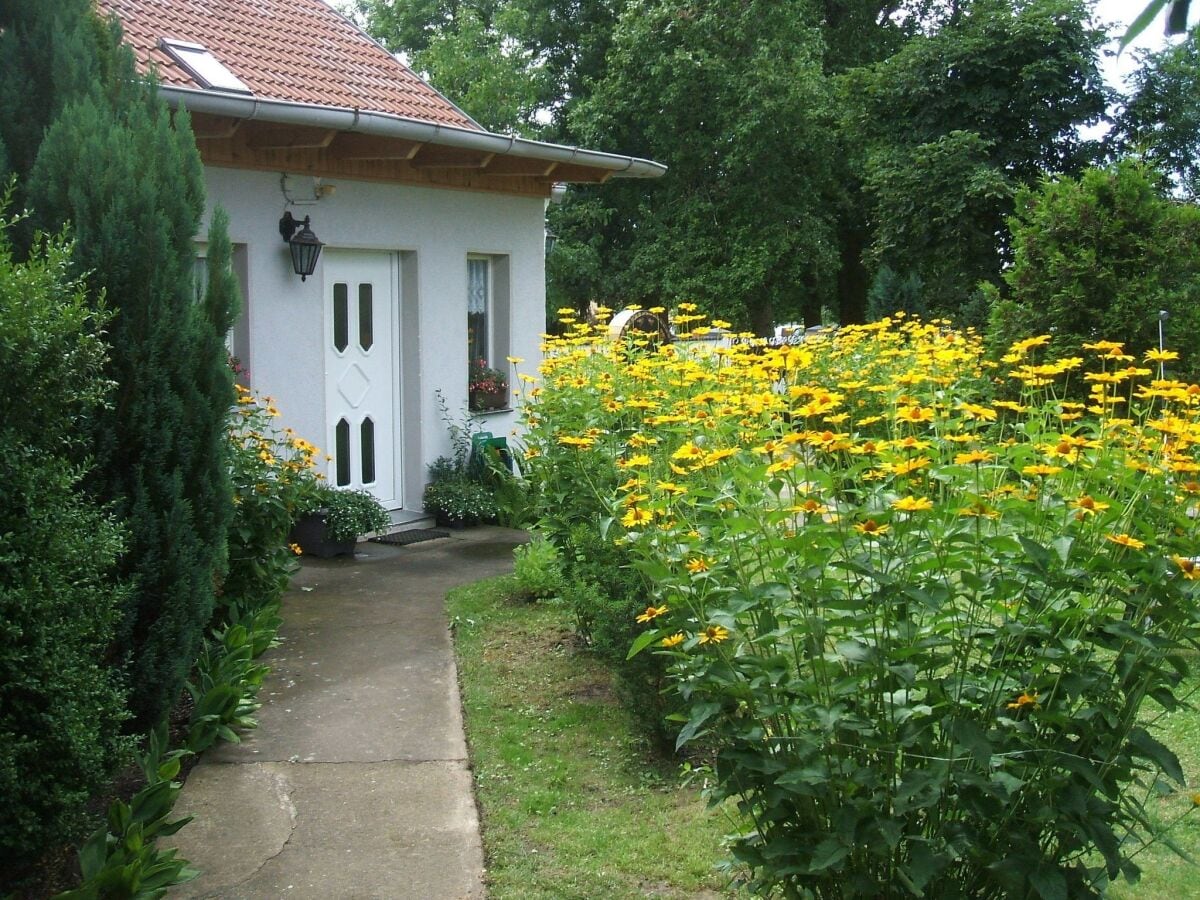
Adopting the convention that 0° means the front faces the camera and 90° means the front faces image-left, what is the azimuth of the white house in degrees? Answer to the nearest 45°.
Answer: approximately 315°

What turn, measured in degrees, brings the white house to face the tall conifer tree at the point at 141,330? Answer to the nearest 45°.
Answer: approximately 45° to its right

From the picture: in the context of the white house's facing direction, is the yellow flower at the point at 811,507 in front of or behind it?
in front

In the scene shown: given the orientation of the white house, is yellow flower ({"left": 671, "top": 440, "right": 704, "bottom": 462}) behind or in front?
in front

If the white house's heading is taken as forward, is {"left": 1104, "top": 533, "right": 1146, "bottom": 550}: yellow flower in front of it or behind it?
in front

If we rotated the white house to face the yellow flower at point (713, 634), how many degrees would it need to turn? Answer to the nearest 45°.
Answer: approximately 45° to its right

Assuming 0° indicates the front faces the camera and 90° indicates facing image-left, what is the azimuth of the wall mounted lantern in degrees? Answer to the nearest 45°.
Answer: approximately 315°
